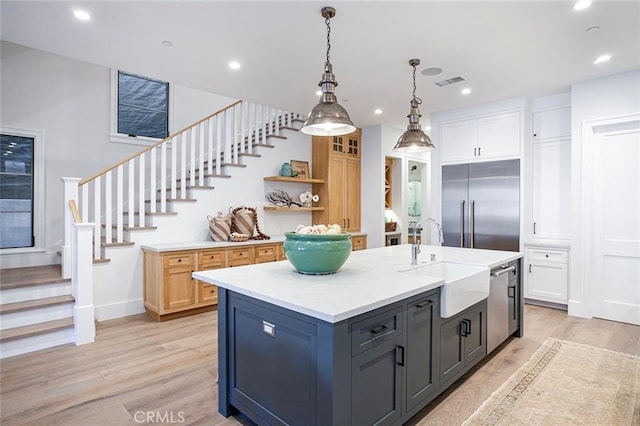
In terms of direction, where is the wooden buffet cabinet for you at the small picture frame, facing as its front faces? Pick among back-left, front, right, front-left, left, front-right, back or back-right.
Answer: right

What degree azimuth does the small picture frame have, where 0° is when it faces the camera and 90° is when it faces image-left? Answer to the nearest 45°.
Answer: approximately 315°

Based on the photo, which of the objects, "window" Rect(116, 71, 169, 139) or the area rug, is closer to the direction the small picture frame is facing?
the area rug

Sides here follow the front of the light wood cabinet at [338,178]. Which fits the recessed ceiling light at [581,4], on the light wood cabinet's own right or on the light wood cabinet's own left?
on the light wood cabinet's own left

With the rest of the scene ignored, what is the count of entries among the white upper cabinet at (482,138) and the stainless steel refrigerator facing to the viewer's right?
0

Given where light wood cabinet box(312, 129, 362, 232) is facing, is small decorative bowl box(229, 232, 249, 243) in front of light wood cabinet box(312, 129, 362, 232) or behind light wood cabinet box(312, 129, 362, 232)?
in front

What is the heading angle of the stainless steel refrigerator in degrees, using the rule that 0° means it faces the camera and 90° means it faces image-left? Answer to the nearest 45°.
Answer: approximately 45°

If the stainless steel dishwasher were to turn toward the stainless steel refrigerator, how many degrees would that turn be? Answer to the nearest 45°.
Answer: approximately 135° to its left

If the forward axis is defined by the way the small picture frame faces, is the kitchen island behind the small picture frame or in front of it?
in front

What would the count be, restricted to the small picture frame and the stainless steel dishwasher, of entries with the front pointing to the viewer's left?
0

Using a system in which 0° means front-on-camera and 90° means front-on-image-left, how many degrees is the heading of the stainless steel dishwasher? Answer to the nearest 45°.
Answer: approximately 315°

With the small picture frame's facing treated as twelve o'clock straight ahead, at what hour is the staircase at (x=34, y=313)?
The staircase is roughly at 3 o'clock from the small picture frame.

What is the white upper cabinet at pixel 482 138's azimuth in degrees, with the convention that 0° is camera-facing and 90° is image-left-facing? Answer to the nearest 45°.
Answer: approximately 45°
